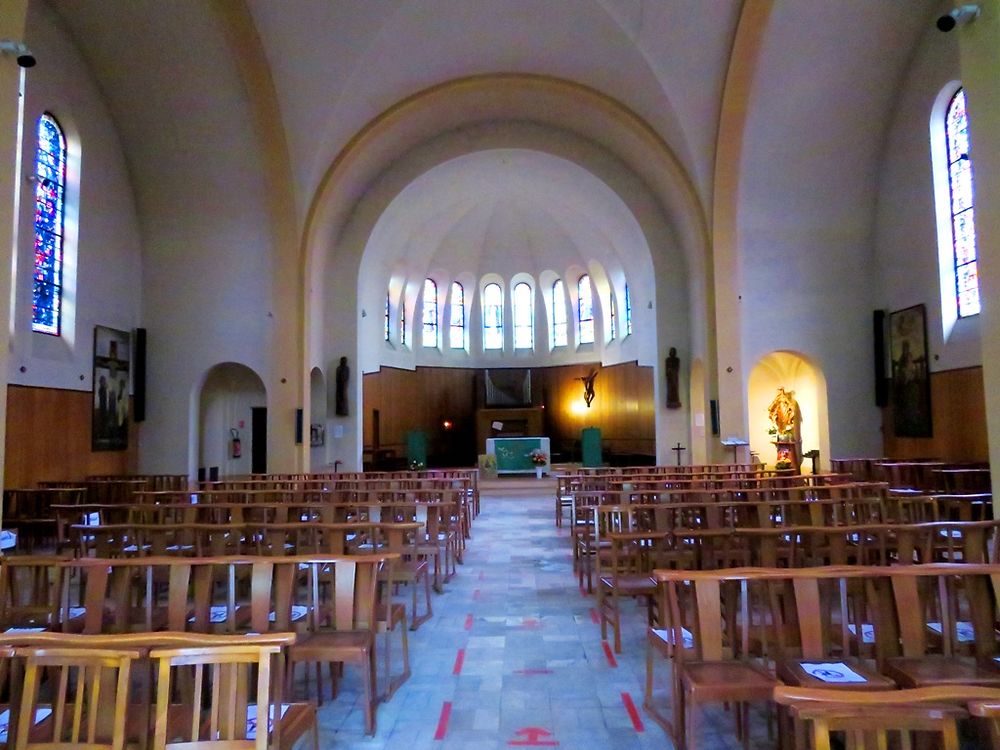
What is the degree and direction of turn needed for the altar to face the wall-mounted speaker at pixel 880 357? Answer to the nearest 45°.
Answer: approximately 45° to its left

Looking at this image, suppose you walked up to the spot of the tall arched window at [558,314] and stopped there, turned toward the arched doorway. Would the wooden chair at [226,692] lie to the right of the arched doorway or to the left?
left

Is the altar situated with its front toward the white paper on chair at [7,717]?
yes

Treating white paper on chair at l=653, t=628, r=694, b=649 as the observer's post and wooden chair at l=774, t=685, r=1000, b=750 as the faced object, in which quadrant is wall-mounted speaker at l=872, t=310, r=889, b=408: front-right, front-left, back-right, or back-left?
back-left

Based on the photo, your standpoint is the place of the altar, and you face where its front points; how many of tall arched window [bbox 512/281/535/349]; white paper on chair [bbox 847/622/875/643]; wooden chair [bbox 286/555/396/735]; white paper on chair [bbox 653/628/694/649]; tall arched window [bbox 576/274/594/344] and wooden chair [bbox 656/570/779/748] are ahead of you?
4

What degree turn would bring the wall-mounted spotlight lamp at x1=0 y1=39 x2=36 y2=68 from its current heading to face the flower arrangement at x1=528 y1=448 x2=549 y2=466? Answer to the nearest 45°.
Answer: approximately 45° to its left

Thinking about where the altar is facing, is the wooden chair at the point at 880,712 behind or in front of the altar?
in front

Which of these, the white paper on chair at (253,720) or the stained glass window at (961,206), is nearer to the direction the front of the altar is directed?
the white paper on chair
